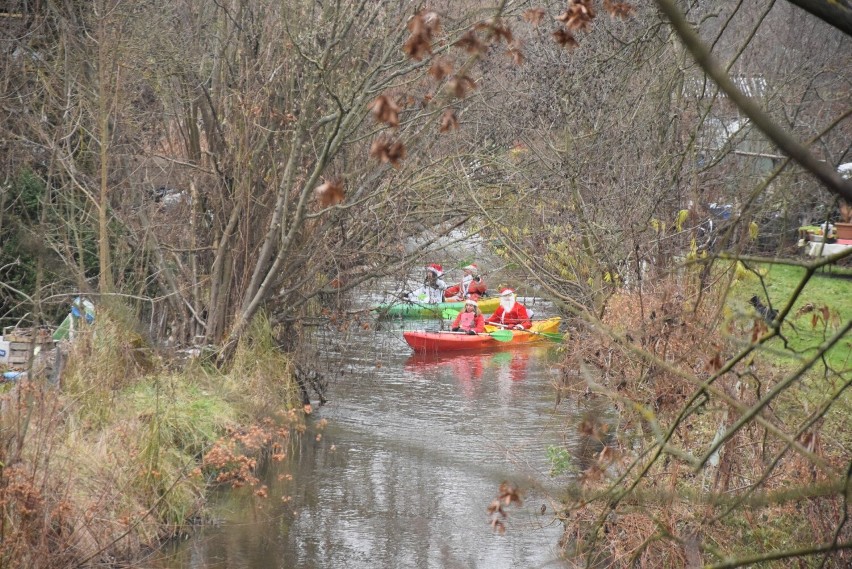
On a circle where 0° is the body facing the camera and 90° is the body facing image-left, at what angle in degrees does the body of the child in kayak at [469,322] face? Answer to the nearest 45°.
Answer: approximately 45°

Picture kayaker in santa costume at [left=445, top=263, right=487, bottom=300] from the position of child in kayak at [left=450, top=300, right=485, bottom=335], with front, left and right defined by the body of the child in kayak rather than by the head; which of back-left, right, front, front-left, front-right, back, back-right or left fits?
back-right

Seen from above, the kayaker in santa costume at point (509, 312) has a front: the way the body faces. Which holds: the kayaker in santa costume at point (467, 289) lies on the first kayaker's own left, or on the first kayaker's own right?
on the first kayaker's own right

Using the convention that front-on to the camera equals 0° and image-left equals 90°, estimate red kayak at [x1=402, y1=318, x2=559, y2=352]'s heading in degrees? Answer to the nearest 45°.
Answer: approximately 45°
